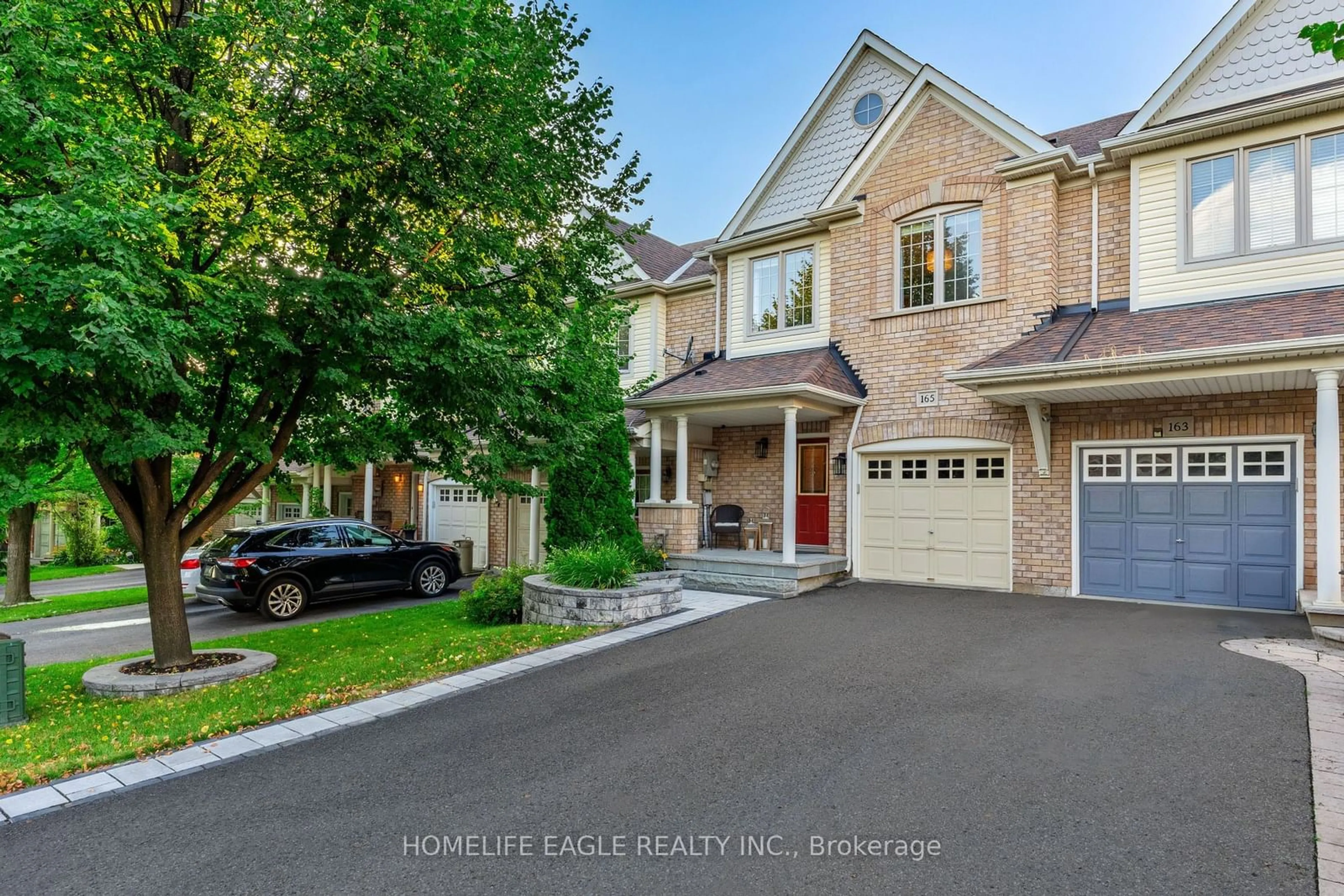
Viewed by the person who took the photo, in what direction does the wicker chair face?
facing the viewer and to the left of the viewer

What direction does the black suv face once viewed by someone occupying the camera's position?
facing away from the viewer and to the right of the viewer

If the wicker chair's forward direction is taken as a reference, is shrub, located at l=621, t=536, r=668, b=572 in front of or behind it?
in front

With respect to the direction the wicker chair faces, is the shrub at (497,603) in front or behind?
in front

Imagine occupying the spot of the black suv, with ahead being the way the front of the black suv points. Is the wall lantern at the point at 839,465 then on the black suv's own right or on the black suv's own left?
on the black suv's own right

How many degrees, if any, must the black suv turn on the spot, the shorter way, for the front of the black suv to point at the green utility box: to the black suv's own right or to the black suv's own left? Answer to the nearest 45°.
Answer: approximately 135° to the black suv's own right

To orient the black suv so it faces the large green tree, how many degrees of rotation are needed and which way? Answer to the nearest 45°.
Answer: approximately 135° to its right
